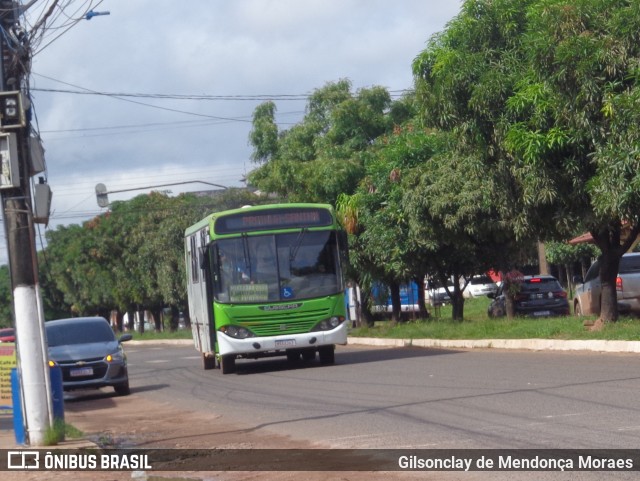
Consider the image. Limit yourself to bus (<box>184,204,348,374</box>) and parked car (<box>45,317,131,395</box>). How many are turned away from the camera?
0

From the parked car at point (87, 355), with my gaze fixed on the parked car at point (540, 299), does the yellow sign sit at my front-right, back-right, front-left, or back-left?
back-right

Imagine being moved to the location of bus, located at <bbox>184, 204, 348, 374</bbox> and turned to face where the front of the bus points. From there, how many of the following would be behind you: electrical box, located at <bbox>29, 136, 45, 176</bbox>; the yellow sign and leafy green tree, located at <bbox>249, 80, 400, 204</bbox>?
1

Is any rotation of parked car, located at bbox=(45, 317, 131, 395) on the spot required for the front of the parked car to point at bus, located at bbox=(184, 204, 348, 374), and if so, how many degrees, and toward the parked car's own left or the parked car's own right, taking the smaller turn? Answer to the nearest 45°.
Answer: approximately 90° to the parked car's own left

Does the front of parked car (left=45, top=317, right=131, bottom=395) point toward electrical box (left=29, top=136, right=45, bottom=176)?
yes

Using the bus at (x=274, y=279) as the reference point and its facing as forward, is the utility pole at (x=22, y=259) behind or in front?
in front
